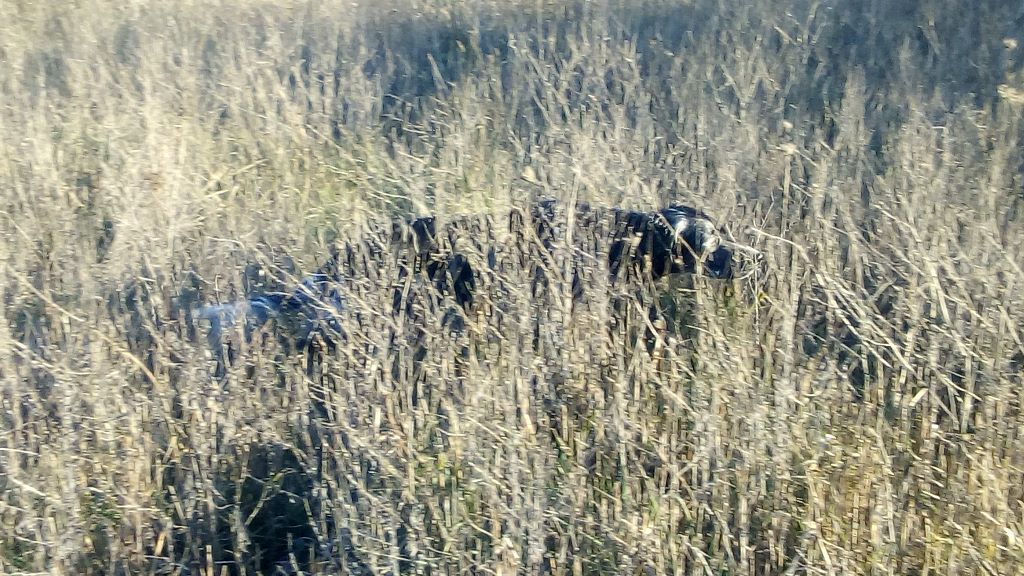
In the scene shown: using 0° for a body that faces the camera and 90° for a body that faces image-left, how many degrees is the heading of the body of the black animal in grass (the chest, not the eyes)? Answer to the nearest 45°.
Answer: approximately 270°
